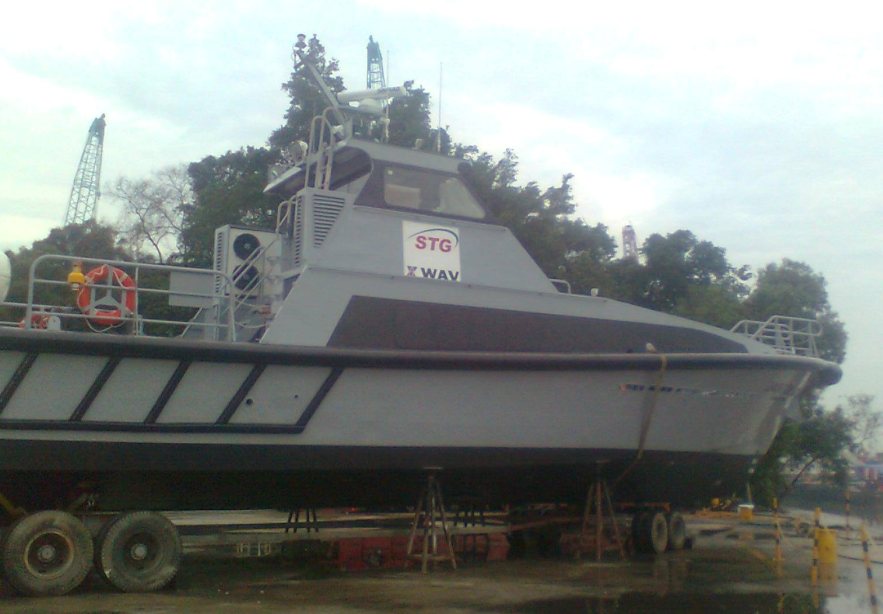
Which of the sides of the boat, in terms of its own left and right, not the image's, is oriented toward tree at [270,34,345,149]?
left

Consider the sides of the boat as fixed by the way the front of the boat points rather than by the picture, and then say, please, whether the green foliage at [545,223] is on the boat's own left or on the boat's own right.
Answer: on the boat's own left

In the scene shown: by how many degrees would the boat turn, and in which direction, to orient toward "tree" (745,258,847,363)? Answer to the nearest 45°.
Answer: approximately 45° to its left

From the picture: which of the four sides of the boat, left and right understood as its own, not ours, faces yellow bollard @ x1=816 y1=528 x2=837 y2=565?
front

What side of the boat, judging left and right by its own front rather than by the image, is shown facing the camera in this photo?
right

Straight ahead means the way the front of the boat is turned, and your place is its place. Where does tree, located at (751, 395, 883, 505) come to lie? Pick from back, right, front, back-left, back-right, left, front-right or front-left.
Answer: front-left
